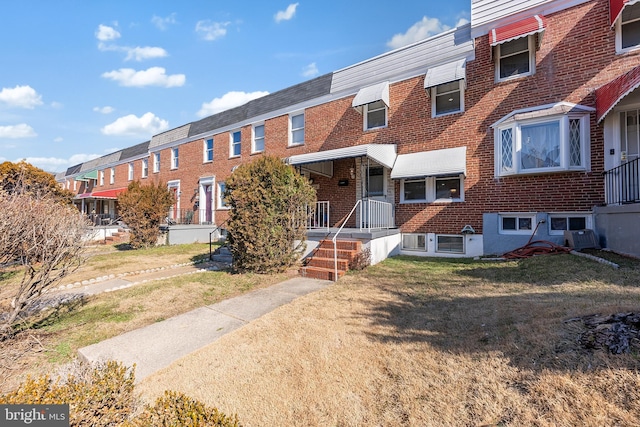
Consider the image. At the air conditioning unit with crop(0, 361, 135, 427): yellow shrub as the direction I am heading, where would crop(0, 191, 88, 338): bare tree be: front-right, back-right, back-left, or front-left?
front-right

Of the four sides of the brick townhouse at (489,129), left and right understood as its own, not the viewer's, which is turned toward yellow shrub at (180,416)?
front

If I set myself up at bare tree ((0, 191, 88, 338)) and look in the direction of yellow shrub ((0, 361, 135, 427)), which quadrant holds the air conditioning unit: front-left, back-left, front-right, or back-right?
front-left

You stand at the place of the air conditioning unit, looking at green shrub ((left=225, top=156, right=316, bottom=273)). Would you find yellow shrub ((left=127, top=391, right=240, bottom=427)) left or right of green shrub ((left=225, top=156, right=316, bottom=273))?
left

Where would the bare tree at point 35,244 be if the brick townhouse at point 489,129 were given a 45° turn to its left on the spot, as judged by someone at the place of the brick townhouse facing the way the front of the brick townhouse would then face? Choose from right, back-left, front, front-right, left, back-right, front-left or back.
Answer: front-right

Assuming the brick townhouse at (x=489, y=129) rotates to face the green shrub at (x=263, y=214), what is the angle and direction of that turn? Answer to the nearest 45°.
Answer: approximately 45° to its right

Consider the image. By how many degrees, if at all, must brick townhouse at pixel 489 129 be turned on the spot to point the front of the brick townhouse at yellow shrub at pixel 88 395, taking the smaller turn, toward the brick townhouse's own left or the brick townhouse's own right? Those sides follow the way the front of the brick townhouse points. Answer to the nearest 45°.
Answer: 0° — it already faces it
